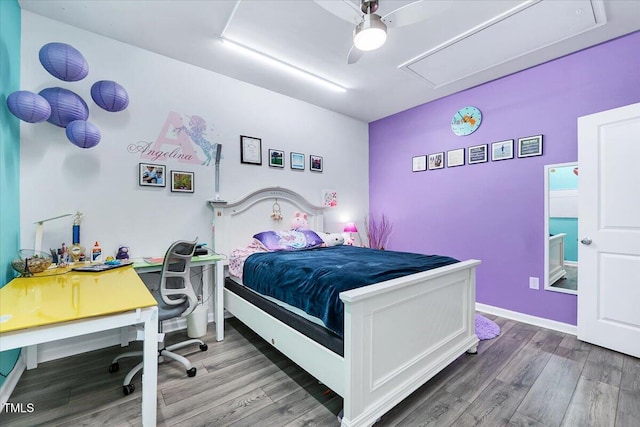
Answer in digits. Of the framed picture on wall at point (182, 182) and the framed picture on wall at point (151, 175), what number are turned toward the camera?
2

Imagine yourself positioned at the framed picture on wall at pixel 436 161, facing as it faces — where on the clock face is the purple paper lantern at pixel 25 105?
The purple paper lantern is roughly at 12 o'clock from the framed picture on wall.

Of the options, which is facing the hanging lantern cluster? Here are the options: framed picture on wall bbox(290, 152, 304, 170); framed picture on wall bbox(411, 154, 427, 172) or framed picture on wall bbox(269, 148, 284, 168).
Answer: framed picture on wall bbox(411, 154, 427, 172)

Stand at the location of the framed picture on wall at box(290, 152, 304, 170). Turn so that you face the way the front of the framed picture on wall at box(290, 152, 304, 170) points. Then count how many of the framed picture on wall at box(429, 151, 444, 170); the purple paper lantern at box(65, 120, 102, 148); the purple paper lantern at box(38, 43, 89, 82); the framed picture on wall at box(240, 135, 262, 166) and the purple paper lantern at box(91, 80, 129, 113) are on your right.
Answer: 4

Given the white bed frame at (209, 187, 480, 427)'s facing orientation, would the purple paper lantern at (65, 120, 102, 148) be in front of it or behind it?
behind

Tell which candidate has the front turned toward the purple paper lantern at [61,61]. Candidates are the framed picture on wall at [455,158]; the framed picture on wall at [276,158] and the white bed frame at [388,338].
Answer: the framed picture on wall at [455,158]

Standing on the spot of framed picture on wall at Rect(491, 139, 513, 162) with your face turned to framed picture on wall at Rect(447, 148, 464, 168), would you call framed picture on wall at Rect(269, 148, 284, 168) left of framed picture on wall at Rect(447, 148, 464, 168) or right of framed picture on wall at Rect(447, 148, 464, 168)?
left

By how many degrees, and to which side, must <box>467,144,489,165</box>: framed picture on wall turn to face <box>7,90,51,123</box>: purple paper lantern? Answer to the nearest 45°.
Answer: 0° — it already faces it

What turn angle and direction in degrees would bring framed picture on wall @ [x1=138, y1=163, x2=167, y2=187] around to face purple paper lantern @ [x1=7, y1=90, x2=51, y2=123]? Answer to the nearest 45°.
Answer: approximately 45° to its right

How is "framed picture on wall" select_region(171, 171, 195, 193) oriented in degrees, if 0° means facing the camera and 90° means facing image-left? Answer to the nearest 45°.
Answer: approximately 0°

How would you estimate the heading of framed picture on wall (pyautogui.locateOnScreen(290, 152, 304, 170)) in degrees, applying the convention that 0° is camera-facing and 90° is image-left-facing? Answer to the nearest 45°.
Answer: approximately 315°

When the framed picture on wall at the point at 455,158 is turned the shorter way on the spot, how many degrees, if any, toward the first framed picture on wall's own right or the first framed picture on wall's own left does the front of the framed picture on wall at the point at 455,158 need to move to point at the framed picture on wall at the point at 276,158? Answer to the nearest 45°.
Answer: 0° — it already faces it

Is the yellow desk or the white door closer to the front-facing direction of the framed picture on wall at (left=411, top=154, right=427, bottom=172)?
the yellow desk
